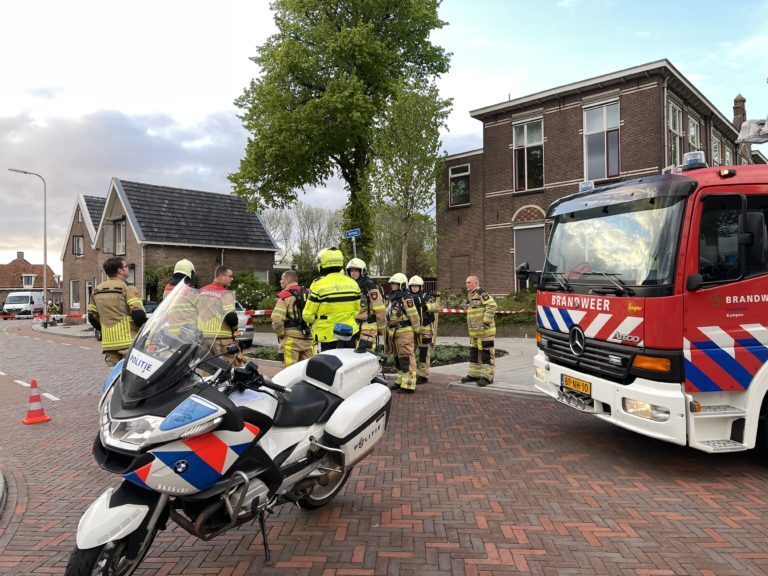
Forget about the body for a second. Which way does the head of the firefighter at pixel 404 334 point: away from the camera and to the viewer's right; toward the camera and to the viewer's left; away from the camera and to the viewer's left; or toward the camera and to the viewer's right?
toward the camera and to the viewer's left

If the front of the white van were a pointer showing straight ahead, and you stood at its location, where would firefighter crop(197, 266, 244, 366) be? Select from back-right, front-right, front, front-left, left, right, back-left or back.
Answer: front-left

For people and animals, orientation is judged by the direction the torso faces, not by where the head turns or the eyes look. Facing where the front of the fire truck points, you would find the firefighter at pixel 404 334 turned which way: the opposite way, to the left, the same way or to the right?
the same way

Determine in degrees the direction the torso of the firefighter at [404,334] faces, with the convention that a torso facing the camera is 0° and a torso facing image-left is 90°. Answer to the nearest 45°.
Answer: approximately 45°

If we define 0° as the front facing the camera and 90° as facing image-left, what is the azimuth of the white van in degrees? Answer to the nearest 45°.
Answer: approximately 45°

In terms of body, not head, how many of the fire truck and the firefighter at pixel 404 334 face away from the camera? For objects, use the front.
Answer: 0

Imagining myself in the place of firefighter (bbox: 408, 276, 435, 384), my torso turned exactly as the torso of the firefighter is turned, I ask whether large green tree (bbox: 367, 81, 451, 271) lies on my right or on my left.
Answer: on my right

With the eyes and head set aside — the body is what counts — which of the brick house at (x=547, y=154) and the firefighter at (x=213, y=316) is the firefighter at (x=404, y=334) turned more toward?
the firefighter

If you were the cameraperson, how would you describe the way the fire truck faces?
facing the viewer and to the left of the viewer

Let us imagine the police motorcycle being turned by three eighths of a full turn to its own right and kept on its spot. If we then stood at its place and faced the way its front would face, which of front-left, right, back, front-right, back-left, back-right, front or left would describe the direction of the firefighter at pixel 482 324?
front-right

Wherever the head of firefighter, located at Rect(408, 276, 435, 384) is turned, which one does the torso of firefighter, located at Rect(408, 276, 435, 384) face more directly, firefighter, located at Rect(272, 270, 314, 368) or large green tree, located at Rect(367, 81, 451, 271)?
the firefighter

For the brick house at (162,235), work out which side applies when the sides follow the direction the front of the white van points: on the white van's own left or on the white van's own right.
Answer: on the white van's own left

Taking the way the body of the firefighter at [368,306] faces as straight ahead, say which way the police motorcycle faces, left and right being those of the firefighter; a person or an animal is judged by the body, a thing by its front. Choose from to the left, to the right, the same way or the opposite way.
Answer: the same way
